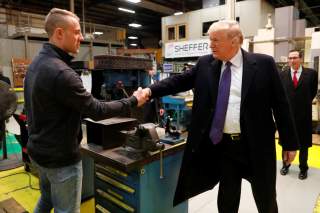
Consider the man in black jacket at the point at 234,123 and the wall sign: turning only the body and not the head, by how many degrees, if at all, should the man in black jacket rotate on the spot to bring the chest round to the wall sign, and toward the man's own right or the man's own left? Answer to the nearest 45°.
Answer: approximately 135° to the man's own right

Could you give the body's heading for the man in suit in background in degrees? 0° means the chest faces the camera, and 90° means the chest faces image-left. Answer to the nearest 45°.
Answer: approximately 0°

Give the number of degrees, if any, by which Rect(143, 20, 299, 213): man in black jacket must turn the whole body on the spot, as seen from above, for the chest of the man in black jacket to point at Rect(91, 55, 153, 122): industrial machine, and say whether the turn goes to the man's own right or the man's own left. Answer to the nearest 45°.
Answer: approximately 90° to the man's own right

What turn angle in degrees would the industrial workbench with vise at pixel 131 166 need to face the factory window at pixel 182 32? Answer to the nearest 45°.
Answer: approximately 135° to its right

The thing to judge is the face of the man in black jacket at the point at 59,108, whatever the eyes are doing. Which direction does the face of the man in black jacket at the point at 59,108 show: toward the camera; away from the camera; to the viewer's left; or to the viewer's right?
to the viewer's right

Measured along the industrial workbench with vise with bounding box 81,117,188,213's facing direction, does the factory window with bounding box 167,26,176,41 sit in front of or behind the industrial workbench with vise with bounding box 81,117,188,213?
behind

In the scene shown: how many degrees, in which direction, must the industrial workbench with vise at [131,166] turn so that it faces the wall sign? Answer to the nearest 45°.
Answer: approximately 135° to its right

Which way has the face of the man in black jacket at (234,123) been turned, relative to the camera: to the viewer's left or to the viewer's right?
to the viewer's left
